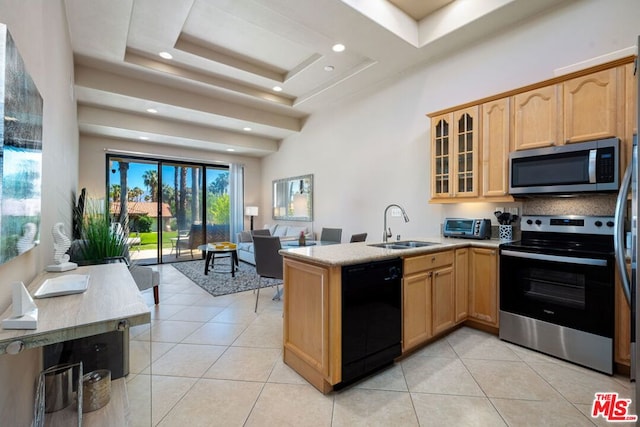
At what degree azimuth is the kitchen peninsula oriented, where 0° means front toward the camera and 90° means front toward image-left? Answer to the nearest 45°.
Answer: approximately 315°

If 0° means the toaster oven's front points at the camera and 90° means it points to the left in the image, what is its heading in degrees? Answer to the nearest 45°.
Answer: approximately 45°

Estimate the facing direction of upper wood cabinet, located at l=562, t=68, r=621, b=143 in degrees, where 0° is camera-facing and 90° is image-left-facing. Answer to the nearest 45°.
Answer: approximately 45°

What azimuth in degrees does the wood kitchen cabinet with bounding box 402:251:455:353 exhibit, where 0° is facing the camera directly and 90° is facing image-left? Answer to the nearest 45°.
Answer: approximately 315°

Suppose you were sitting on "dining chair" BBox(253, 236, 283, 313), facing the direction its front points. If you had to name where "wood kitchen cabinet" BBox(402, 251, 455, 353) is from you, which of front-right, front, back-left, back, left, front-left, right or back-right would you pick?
right

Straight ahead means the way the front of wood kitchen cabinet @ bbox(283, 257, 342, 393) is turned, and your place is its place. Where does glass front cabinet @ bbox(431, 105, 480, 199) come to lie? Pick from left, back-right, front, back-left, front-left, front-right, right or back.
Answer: back

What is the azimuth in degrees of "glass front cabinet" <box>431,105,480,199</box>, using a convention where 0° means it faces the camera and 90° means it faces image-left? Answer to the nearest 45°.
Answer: approximately 45°

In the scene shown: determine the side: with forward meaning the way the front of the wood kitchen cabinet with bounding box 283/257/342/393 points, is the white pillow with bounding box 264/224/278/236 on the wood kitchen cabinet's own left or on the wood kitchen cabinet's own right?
on the wood kitchen cabinet's own right

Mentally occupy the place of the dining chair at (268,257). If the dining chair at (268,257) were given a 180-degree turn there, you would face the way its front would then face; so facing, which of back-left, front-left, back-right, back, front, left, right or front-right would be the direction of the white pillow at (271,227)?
back-right

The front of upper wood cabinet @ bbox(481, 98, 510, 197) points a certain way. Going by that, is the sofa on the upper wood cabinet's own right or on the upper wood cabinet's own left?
on the upper wood cabinet's own right
